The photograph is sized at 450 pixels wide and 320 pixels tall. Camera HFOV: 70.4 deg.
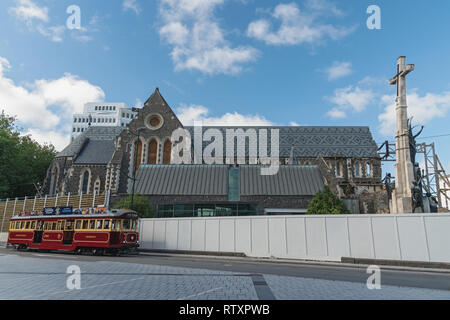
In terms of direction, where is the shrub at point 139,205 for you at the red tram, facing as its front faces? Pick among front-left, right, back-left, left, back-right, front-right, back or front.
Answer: left

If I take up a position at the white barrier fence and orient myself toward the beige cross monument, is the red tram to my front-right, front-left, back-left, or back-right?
back-left

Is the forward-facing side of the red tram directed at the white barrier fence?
yes

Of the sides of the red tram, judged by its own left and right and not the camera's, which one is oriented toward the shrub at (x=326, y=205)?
front

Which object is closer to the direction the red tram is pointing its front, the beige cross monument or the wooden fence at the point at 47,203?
the beige cross monument

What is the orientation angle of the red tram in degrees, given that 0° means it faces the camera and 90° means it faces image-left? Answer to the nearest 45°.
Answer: approximately 315°

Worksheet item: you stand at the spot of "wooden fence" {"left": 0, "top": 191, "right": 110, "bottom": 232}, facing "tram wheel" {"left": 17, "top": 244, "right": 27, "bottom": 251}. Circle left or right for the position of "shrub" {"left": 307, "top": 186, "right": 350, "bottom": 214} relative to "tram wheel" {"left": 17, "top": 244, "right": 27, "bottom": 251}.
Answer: left

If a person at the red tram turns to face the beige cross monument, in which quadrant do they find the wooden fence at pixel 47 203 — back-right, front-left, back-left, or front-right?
back-left
